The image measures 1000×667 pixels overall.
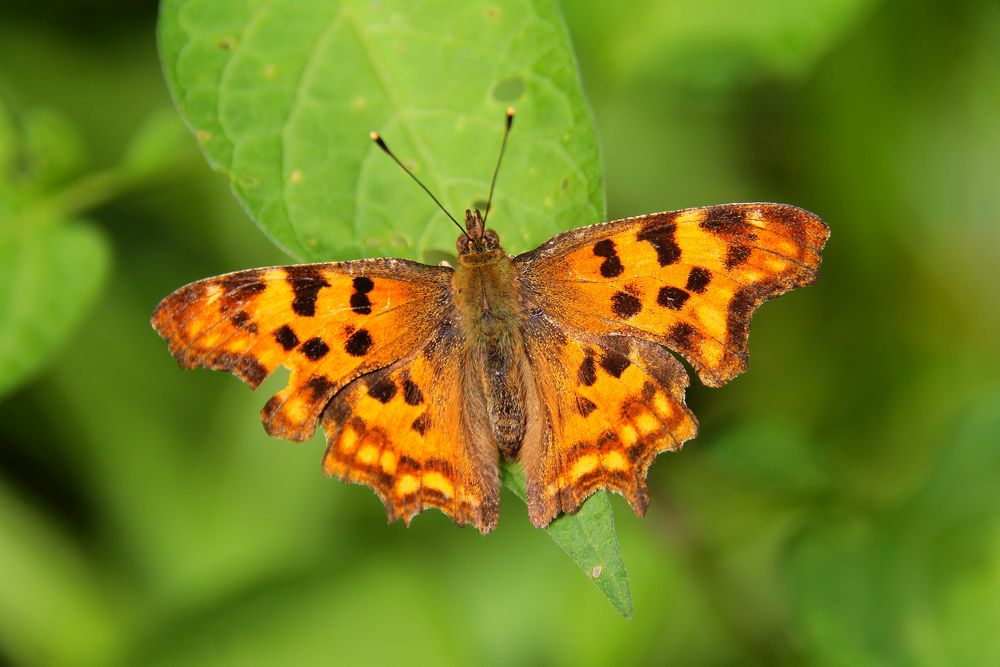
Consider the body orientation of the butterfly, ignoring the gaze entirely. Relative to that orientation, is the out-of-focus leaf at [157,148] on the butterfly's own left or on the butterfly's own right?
on the butterfly's own left

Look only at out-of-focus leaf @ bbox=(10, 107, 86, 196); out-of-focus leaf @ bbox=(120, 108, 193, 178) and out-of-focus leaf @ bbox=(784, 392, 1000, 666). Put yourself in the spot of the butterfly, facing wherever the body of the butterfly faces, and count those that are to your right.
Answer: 1

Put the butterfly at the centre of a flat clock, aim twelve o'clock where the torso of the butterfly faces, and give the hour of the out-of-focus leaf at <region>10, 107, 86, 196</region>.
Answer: The out-of-focus leaf is roughly at 10 o'clock from the butterfly.

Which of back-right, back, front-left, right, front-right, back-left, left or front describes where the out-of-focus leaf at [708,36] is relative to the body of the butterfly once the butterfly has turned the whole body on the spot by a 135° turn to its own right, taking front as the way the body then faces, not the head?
left

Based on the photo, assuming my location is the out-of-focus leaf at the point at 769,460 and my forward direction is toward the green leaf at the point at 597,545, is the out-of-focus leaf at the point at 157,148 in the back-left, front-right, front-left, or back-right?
front-right

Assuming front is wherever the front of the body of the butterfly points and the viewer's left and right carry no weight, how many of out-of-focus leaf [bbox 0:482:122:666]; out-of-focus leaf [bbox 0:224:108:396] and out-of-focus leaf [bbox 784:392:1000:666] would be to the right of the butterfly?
1

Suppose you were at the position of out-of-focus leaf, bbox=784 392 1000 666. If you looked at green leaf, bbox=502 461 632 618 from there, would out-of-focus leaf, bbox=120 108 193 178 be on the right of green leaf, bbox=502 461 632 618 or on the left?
right

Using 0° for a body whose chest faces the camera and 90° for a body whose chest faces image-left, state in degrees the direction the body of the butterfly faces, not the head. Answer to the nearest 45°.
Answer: approximately 180°

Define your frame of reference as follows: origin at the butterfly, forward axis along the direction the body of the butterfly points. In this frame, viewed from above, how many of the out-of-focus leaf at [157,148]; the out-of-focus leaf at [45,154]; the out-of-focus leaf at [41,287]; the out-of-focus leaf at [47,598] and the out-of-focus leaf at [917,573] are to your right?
1
